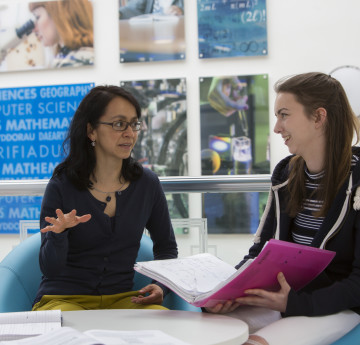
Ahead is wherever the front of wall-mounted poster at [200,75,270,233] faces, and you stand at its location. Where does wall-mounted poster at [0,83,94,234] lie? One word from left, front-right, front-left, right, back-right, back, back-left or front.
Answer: right

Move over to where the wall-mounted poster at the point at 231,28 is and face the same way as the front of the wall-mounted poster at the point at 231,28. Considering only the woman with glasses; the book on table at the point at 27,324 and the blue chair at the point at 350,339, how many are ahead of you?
3

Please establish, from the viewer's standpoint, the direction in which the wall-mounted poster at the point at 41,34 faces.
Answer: facing the viewer

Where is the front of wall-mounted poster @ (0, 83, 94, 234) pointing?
toward the camera

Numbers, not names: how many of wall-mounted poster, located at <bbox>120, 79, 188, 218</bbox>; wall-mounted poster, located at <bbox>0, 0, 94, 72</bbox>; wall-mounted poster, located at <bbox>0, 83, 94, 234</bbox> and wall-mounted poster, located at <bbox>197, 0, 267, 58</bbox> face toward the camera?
4

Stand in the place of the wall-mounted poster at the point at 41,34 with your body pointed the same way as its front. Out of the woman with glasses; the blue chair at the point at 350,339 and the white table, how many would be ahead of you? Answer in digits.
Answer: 3

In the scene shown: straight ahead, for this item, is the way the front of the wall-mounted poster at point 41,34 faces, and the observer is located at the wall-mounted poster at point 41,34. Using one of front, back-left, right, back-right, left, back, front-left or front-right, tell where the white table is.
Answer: front

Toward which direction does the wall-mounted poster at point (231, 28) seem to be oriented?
toward the camera

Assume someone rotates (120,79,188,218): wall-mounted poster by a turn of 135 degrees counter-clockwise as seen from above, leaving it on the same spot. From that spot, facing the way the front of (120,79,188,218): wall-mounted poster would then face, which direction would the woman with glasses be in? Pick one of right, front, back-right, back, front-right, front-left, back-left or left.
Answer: back-right

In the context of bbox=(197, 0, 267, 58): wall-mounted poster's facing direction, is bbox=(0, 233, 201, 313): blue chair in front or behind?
in front

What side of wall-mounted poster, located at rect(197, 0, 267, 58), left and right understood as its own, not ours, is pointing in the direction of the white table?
front

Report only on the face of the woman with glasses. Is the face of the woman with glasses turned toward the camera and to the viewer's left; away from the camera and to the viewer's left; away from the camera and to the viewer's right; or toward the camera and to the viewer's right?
toward the camera and to the viewer's right

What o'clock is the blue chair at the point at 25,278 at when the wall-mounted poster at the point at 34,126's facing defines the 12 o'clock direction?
The blue chair is roughly at 12 o'clock from the wall-mounted poster.

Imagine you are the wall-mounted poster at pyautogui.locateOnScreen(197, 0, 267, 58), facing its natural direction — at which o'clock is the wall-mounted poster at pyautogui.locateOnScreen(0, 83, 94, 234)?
the wall-mounted poster at pyautogui.locateOnScreen(0, 83, 94, 234) is roughly at 3 o'clock from the wall-mounted poster at pyautogui.locateOnScreen(197, 0, 267, 58).

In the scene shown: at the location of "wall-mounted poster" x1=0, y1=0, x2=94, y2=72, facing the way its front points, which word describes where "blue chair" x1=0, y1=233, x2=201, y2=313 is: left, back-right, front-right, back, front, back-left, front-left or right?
front
